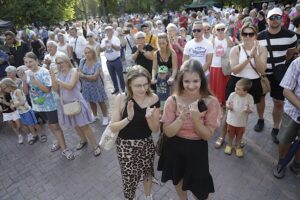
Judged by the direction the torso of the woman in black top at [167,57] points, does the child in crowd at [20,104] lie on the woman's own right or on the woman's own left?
on the woman's own right

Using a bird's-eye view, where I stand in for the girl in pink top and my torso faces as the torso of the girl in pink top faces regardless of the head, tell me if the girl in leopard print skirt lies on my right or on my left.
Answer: on my right

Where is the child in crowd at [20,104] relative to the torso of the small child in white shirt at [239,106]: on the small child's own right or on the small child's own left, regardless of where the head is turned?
on the small child's own right

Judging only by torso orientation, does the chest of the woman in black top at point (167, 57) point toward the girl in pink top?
yes

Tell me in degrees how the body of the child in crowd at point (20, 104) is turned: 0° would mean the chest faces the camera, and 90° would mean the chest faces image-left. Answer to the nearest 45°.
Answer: approximately 45°

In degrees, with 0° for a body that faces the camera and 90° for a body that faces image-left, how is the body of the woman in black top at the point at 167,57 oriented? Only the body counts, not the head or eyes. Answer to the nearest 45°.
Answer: approximately 0°
